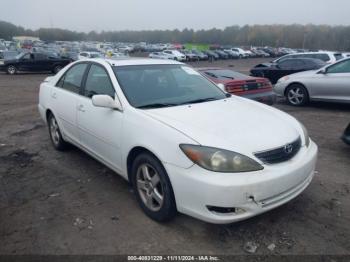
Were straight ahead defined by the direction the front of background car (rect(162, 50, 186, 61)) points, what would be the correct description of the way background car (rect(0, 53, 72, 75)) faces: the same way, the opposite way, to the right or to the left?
to the right

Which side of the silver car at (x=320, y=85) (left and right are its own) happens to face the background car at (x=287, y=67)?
right

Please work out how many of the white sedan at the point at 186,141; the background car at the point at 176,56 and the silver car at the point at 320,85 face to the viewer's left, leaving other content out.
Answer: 1

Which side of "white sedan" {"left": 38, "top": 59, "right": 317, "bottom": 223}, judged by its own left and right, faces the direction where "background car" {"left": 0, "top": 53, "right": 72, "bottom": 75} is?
back

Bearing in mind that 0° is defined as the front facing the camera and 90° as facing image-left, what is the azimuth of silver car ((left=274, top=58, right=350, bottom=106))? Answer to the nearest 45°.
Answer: approximately 90°

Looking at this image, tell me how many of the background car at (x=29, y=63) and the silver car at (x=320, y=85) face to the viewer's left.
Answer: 2

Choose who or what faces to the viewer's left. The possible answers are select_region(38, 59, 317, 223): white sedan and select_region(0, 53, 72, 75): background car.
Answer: the background car

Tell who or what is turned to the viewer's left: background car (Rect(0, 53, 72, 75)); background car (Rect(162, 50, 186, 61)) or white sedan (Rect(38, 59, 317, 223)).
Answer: background car (Rect(0, 53, 72, 75))

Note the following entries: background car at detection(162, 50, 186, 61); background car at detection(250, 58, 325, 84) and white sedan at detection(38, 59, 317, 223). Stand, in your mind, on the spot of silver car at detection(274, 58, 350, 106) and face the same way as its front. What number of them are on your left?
1

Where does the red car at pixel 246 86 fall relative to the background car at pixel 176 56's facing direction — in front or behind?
in front

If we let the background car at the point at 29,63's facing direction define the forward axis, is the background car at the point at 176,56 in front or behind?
behind

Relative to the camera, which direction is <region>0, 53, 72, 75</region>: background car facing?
to the viewer's left

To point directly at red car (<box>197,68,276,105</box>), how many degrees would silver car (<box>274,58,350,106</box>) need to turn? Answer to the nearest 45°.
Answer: approximately 45° to its left
